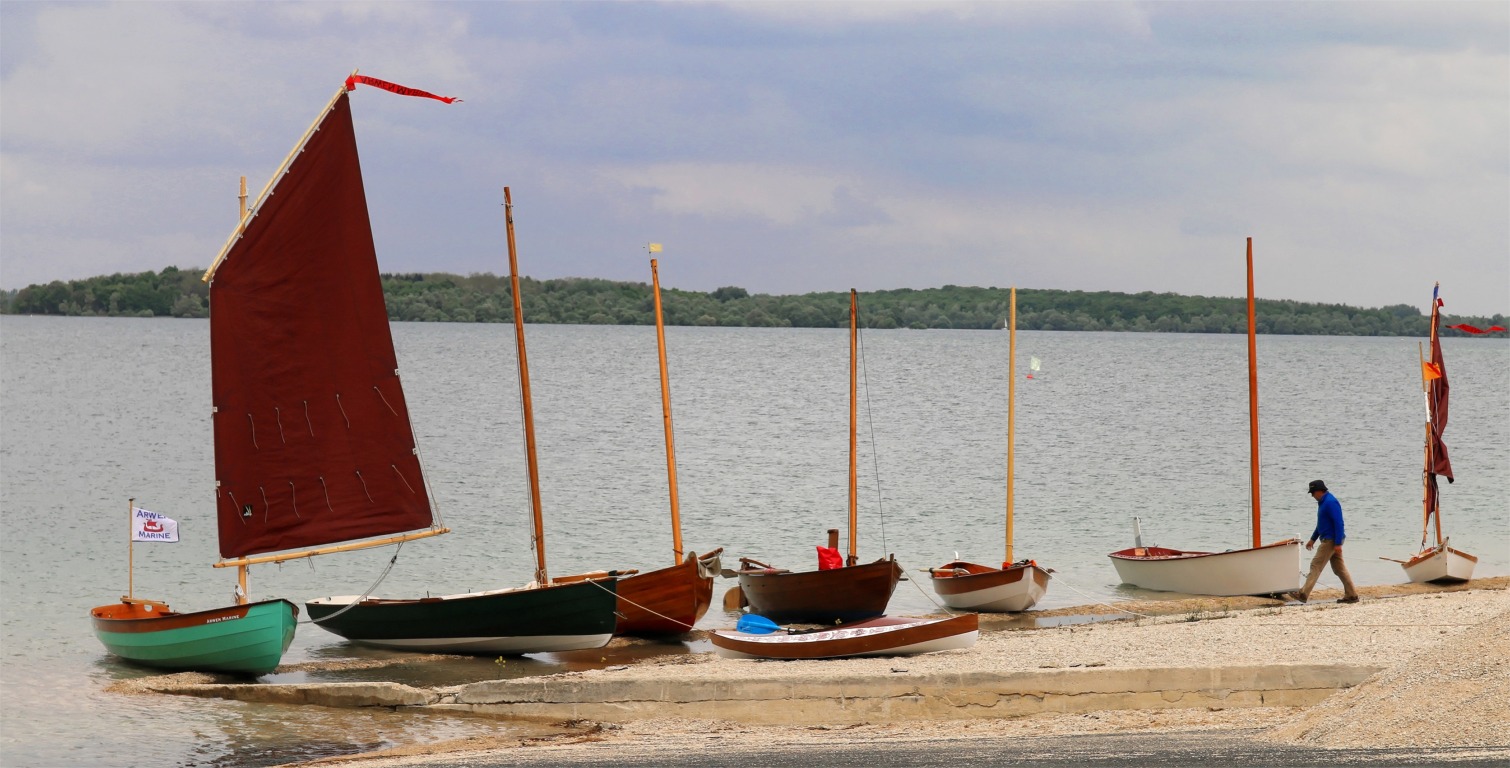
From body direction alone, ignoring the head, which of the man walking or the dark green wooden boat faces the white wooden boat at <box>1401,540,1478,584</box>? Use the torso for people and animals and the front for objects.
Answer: the dark green wooden boat

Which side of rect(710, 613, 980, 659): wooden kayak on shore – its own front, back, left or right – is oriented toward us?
right

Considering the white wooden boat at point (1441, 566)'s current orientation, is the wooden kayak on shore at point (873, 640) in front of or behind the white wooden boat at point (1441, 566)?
in front

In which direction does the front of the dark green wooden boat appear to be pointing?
to the viewer's right

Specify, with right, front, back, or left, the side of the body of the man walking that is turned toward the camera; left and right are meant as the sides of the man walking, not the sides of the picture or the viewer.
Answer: left

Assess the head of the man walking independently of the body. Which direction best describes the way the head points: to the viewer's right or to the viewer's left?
to the viewer's left

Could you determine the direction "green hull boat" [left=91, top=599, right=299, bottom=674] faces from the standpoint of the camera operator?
facing the viewer and to the right of the viewer

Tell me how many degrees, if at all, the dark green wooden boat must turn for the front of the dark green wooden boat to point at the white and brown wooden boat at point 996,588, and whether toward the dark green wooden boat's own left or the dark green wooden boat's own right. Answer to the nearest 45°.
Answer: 0° — it already faces it

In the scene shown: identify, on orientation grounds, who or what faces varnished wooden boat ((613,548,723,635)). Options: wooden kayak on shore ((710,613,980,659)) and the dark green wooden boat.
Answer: the dark green wooden boat

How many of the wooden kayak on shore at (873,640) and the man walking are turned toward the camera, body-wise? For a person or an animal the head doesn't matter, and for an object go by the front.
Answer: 0

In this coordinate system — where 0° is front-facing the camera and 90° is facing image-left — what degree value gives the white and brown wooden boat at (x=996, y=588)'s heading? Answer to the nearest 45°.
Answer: approximately 315°

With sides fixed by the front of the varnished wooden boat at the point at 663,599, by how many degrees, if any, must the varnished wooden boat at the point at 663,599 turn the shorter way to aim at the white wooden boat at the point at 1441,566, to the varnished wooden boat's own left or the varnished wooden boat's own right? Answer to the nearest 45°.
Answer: approximately 45° to the varnished wooden boat's own left
